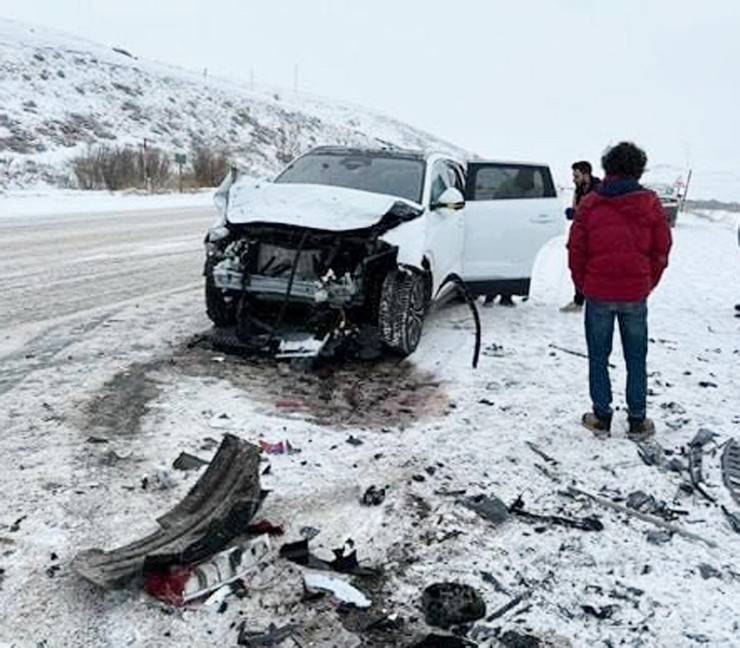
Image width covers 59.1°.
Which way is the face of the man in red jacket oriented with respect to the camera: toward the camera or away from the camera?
away from the camera

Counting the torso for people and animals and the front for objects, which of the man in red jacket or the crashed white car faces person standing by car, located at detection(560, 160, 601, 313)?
the man in red jacket

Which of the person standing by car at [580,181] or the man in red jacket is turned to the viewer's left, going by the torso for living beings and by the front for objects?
the person standing by car

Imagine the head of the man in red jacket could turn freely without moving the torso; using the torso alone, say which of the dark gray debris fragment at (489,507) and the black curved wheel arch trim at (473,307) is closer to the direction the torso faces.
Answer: the black curved wheel arch trim

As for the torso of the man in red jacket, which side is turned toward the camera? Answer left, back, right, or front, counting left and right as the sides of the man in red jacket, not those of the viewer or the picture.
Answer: back

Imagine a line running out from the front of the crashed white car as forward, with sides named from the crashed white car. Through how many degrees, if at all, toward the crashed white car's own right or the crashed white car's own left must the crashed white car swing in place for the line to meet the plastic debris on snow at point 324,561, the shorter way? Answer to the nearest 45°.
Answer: approximately 45° to the crashed white car's own left

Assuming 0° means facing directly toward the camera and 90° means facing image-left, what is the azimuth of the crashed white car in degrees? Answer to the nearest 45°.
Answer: approximately 45°

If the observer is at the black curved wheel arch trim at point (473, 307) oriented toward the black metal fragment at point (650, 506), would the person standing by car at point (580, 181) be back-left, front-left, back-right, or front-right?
back-left

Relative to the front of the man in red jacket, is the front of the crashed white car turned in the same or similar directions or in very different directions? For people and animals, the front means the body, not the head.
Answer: very different directions
